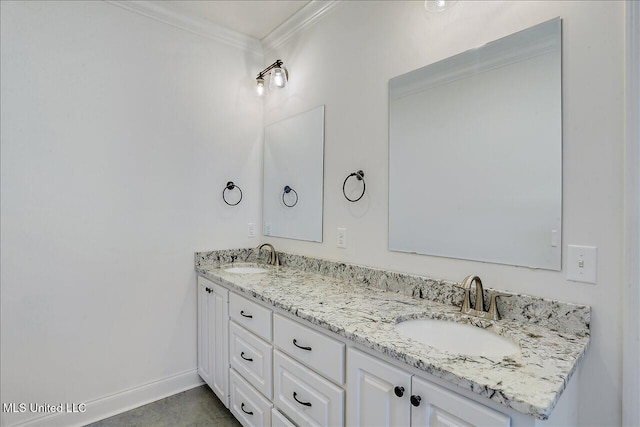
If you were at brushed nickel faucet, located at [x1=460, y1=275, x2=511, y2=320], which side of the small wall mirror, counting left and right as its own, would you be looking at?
left

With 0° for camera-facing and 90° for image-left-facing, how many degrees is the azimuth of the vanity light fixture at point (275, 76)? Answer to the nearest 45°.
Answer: approximately 45°

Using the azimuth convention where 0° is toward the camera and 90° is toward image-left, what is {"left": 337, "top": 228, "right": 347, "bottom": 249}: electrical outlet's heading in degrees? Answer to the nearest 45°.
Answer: approximately 45°

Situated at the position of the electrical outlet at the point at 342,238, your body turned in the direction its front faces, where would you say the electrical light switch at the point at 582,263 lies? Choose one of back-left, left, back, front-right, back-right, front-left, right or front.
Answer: left

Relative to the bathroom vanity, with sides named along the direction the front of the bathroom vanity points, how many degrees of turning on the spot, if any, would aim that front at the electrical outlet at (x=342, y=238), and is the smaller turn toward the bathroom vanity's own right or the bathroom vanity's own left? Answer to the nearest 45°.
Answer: approximately 135° to the bathroom vanity's own right

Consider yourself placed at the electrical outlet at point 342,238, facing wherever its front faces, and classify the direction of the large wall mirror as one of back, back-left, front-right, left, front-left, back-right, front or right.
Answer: left

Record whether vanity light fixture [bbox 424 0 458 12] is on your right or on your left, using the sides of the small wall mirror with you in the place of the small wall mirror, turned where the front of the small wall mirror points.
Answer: on your left

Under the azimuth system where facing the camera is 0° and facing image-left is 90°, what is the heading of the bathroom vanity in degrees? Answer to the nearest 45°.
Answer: approximately 45°
